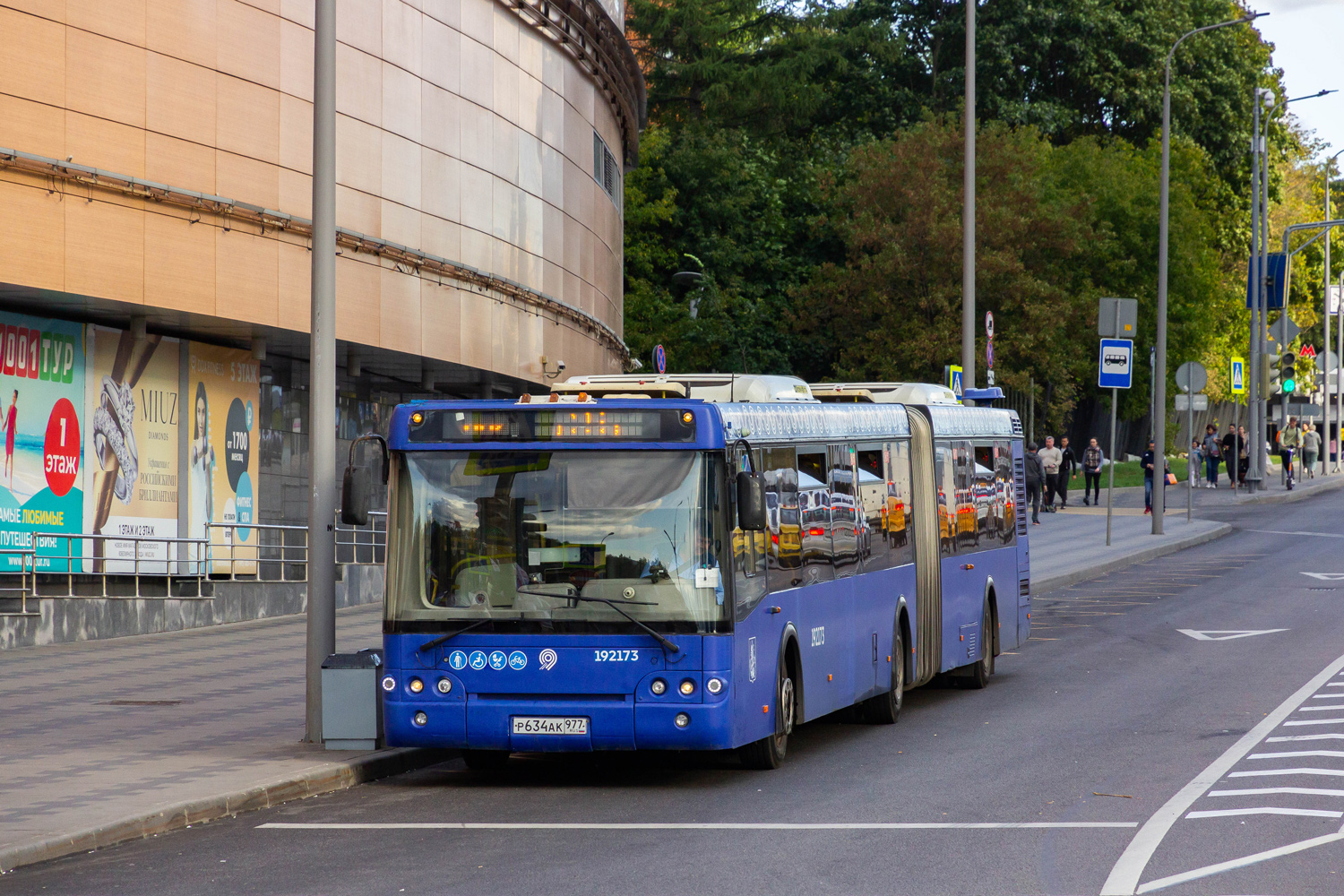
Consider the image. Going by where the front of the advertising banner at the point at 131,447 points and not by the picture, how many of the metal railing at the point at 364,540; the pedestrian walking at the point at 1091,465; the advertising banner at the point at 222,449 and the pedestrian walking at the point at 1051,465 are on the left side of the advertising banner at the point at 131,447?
4

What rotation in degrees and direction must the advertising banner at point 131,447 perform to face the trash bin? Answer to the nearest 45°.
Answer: approximately 45° to its right

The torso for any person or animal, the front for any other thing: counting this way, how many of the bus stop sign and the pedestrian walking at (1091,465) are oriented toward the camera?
2

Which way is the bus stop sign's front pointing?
toward the camera

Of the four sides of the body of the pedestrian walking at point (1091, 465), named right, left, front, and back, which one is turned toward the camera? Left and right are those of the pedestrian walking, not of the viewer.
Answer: front

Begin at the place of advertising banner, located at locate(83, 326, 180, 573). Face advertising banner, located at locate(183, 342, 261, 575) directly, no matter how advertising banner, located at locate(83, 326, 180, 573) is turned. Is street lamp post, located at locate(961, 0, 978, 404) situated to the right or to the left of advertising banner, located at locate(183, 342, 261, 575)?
right

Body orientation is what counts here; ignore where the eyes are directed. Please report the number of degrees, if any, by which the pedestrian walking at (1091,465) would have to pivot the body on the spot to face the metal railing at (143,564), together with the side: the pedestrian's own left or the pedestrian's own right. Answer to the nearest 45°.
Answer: approximately 45° to the pedestrian's own right

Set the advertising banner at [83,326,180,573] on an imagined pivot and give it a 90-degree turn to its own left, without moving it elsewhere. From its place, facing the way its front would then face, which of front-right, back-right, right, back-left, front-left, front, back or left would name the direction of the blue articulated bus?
back-right

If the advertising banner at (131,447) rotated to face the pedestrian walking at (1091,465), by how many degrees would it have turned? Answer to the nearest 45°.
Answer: approximately 90° to its left

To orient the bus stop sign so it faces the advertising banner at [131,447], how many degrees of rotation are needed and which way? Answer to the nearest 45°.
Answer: approximately 45° to its right

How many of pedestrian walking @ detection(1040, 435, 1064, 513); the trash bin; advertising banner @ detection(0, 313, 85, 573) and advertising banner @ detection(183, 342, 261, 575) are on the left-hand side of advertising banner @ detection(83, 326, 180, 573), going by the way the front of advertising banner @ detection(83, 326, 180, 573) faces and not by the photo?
2

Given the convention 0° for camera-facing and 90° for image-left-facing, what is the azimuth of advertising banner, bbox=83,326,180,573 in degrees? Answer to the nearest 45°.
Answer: approximately 315°

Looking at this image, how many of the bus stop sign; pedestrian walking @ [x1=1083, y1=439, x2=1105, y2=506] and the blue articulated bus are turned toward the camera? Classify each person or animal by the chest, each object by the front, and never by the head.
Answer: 3

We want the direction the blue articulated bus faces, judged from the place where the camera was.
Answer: facing the viewer

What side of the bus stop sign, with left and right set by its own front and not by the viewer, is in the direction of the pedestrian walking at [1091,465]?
back
